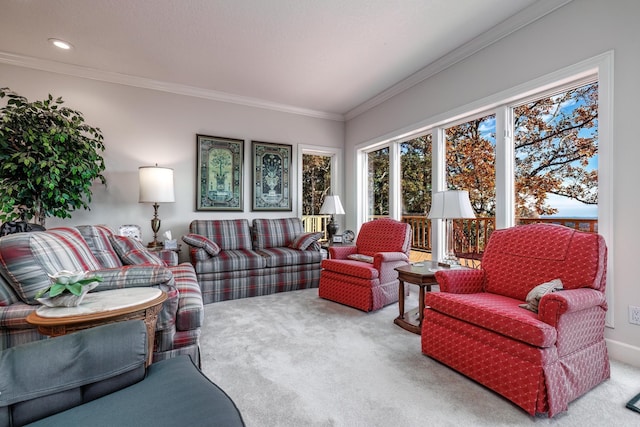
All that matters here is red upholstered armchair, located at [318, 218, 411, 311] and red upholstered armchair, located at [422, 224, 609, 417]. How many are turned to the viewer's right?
0

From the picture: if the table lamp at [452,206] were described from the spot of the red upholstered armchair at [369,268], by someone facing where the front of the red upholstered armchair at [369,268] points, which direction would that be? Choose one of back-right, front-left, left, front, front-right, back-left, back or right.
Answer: left

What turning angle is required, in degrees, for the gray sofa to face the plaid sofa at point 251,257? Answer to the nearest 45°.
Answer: approximately 90° to its left

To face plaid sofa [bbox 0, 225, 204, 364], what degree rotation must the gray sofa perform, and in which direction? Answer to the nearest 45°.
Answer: approximately 135° to its left

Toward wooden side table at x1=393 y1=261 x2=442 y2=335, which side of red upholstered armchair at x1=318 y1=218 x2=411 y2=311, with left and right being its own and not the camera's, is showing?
left

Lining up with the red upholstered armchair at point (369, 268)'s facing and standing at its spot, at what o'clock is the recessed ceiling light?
The recessed ceiling light is roughly at 1 o'clock from the red upholstered armchair.

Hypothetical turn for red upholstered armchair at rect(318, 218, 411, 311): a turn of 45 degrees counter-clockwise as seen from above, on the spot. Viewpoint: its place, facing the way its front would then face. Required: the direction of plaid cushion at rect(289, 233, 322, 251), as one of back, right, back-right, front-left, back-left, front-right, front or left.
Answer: back-right

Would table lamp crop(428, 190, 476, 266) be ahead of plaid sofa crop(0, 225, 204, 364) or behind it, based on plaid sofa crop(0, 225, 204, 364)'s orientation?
ahead

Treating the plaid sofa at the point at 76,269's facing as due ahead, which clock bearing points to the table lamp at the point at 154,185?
The table lamp is roughly at 8 o'clock from the plaid sofa.

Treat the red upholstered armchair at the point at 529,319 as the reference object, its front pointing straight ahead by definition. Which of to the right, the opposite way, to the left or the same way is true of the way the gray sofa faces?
the opposite way

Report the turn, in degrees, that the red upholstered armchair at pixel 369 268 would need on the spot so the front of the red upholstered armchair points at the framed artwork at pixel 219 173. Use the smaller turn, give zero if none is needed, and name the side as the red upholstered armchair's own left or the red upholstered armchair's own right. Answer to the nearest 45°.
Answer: approximately 45° to the red upholstered armchair's own right

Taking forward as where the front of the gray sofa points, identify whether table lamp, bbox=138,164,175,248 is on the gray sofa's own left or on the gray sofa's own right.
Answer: on the gray sofa's own left

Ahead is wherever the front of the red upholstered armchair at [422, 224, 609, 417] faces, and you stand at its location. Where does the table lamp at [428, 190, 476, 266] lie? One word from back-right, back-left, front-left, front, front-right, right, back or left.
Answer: right

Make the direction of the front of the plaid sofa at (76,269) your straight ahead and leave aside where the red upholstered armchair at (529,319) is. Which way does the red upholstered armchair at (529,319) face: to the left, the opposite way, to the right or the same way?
the opposite way

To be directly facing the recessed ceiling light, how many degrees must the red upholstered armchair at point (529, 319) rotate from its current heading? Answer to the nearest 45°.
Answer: approximately 45° to its right

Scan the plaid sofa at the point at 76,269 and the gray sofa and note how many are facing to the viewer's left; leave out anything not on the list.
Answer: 0

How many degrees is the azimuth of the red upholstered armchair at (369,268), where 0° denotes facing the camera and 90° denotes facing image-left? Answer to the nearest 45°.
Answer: approximately 45°
